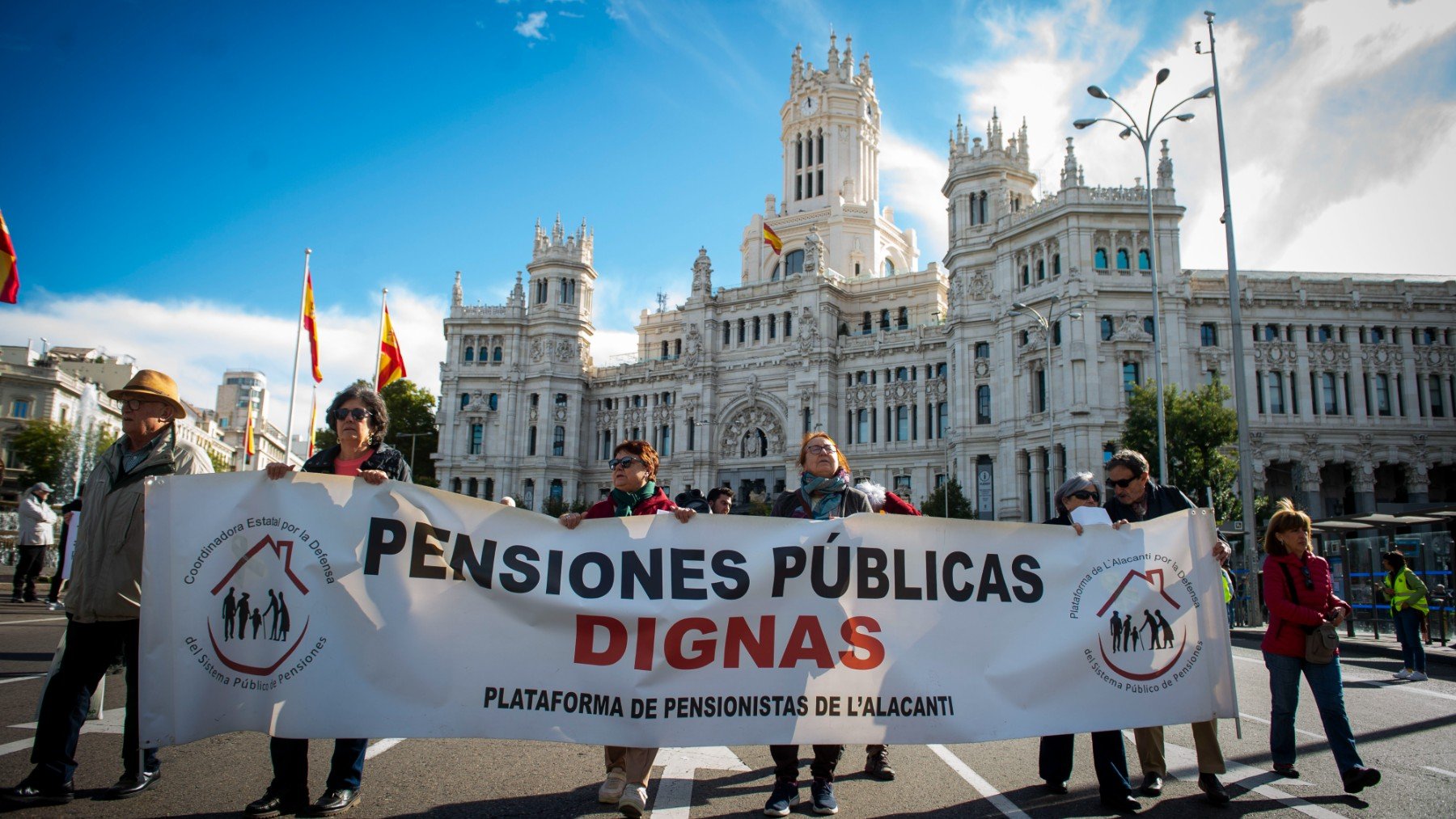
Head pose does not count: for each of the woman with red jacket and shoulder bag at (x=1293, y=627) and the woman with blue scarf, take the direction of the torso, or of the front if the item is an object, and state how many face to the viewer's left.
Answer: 0

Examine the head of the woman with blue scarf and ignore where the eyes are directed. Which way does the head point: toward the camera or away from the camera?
toward the camera

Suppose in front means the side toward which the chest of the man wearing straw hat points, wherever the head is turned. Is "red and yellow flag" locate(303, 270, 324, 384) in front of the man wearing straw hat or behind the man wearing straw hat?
behind

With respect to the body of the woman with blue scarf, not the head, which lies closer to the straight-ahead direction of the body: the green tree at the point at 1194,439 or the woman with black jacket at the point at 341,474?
the woman with black jacket

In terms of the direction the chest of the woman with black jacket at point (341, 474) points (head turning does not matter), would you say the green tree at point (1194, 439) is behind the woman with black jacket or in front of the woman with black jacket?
behind

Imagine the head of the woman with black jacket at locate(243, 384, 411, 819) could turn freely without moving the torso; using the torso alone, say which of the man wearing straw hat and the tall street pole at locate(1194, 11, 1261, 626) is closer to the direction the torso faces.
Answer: the man wearing straw hat

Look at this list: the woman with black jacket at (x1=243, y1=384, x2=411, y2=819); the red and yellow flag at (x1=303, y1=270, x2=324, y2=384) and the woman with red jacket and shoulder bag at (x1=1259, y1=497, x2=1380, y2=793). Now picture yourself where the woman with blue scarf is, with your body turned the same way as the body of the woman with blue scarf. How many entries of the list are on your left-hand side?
1

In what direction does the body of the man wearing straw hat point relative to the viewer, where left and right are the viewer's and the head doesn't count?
facing the viewer and to the left of the viewer

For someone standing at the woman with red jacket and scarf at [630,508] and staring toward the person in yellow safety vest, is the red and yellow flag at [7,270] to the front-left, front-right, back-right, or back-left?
back-left

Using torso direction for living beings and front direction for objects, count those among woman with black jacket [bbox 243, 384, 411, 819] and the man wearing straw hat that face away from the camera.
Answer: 0

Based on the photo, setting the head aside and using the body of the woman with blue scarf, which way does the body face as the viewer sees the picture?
toward the camera

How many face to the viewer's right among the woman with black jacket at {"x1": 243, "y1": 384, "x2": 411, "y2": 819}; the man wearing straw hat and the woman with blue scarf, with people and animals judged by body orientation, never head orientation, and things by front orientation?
0
